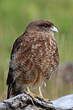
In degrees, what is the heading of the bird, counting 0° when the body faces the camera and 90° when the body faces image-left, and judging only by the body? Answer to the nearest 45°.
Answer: approximately 315°
